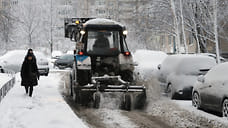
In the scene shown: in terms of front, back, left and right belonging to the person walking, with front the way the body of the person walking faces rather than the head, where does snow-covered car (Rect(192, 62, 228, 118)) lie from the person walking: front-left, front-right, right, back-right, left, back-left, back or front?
front-left

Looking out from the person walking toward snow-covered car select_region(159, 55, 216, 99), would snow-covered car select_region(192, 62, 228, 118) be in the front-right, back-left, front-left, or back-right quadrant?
front-right

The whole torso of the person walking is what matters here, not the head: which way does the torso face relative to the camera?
toward the camera

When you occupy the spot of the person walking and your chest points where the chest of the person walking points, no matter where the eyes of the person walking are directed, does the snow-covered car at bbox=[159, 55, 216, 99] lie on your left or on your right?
on your left
